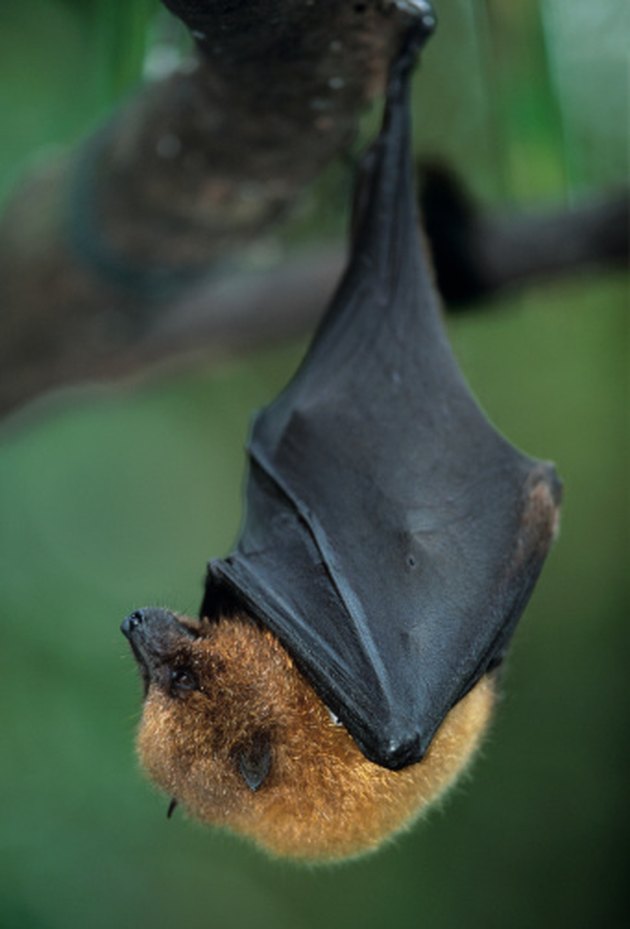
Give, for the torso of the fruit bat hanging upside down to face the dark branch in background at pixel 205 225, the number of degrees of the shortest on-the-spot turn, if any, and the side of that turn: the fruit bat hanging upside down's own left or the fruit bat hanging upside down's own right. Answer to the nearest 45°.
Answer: approximately 90° to the fruit bat hanging upside down's own right

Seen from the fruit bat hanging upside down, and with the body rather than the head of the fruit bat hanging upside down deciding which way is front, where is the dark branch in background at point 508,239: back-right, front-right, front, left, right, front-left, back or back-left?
back-right

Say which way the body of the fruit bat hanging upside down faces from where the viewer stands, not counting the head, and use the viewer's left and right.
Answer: facing to the left of the viewer
